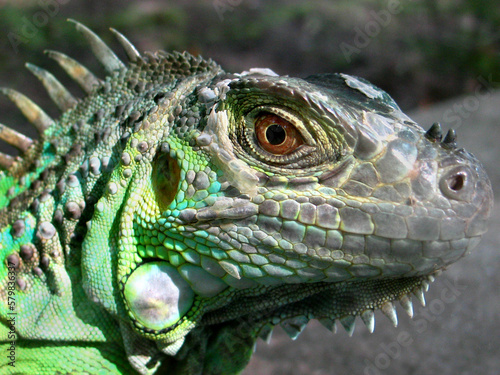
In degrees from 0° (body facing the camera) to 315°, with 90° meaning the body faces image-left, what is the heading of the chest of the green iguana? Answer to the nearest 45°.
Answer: approximately 270°
